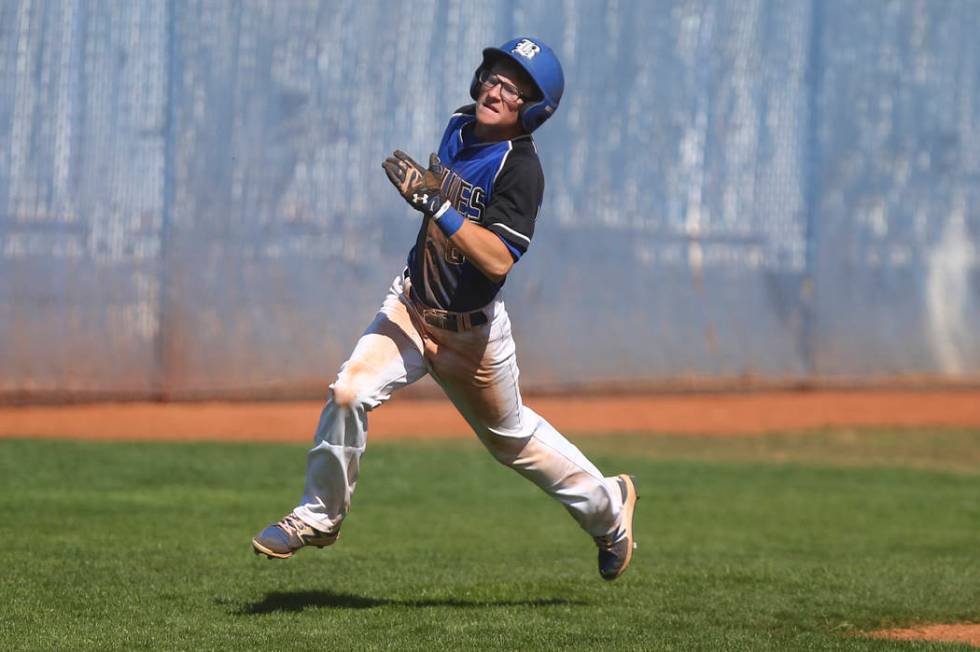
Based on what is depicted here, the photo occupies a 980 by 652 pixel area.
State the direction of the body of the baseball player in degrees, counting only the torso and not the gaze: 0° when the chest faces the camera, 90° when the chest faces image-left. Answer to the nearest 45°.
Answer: approximately 45°
